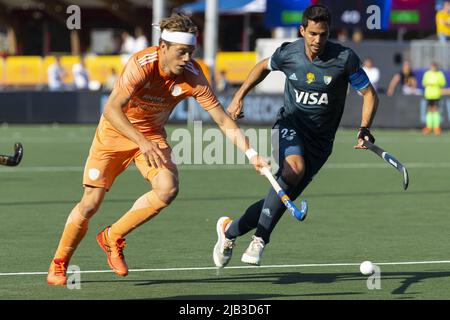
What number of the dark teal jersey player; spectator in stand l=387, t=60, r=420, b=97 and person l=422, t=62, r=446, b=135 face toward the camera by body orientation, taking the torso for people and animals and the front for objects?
3

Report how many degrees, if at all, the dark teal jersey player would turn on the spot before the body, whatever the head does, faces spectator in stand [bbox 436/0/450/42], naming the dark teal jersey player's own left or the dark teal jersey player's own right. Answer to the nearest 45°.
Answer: approximately 180°

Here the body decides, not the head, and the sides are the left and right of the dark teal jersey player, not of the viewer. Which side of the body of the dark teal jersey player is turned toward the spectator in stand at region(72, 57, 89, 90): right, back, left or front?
back

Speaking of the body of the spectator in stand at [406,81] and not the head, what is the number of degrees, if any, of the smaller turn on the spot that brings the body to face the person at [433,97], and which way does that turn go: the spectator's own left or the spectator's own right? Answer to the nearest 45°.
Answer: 0° — they already face them

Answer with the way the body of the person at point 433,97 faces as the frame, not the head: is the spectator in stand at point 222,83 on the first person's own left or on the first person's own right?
on the first person's own right

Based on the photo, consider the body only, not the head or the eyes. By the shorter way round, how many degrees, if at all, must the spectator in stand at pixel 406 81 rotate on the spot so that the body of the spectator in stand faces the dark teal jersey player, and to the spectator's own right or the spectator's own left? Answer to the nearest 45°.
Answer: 0° — they already face them

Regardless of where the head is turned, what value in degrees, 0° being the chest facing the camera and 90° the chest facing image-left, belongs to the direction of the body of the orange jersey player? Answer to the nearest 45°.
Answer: approximately 315°

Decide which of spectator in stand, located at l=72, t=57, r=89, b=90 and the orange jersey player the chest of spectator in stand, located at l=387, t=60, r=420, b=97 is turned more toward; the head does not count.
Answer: the orange jersey player

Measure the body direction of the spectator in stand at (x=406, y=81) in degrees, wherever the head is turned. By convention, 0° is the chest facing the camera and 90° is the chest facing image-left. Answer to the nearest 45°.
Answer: approximately 0°

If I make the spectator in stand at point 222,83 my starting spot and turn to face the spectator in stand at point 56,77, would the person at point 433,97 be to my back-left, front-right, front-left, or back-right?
back-left

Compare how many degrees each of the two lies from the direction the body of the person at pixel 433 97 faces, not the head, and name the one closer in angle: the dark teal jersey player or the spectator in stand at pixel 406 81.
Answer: the dark teal jersey player

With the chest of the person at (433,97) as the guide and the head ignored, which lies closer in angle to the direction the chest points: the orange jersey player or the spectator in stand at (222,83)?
the orange jersey player

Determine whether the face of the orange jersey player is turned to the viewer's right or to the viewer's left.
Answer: to the viewer's right

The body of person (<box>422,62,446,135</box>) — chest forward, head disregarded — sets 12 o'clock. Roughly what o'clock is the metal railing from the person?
The metal railing is roughly at 6 o'clock from the person.
